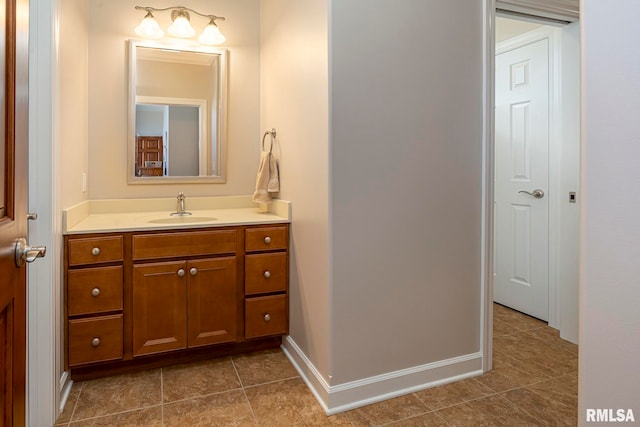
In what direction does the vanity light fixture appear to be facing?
toward the camera
